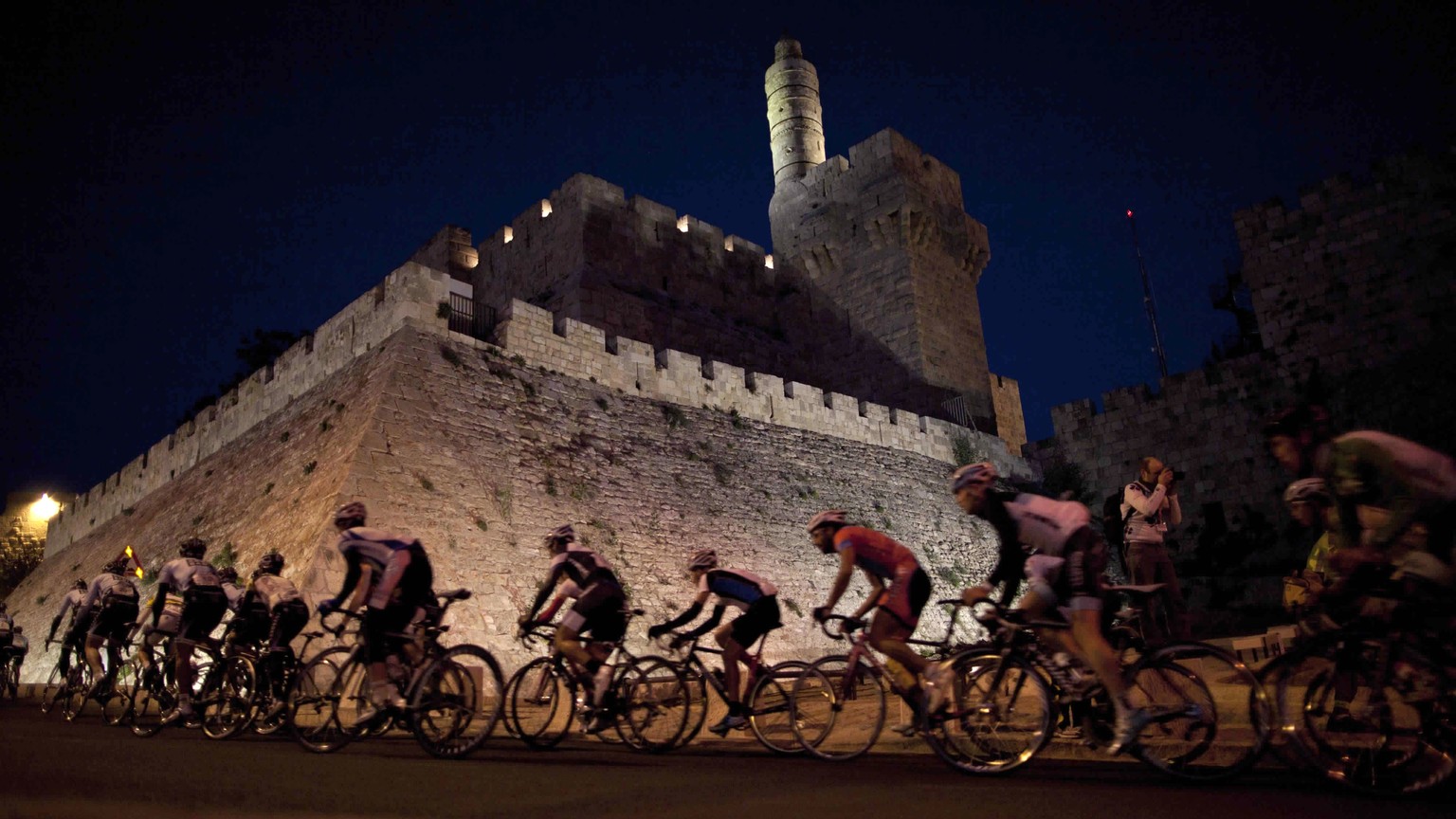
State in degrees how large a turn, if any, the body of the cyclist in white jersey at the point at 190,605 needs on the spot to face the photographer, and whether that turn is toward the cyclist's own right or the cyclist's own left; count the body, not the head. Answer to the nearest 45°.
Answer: approximately 180°

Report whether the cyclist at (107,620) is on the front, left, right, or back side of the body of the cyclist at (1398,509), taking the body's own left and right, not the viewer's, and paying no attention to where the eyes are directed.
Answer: front

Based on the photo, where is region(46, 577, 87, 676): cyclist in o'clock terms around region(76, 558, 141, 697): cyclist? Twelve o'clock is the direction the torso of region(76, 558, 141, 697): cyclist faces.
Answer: region(46, 577, 87, 676): cyclist is roughly at 1 o'clock from region(76, 558, 141, 697): cyclist.

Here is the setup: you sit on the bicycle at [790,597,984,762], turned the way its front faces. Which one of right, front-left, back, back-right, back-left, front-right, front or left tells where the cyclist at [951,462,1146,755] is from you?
back-left

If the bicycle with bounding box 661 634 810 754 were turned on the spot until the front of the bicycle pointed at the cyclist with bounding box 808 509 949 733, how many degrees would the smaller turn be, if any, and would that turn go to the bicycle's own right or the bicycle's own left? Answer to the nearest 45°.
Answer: approximately 135° to the bicycle's own left

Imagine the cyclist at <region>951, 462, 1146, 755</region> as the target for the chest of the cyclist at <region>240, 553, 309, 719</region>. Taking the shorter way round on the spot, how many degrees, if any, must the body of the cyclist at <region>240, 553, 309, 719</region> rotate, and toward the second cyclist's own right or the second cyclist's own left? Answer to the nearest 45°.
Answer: approximately 180°

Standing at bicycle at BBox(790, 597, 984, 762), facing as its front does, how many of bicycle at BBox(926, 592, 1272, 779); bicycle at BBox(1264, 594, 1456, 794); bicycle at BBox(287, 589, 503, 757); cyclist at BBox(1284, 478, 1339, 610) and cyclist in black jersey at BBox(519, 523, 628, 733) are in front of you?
2

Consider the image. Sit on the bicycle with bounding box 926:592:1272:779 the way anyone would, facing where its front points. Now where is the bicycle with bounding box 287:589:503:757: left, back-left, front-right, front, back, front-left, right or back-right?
front

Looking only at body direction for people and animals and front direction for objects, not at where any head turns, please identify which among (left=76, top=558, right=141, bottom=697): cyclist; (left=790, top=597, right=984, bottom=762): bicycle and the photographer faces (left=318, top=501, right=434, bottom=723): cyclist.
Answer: the bicycle

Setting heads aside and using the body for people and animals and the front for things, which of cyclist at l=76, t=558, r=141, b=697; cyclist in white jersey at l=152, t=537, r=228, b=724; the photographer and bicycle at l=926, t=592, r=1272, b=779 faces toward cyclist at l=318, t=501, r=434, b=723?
the bicycle

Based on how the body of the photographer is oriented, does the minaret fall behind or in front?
behind

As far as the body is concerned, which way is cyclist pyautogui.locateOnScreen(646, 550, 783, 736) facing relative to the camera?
to the viewer's left

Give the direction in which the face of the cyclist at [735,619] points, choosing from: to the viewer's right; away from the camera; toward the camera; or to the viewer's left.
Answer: to the viewer's left
